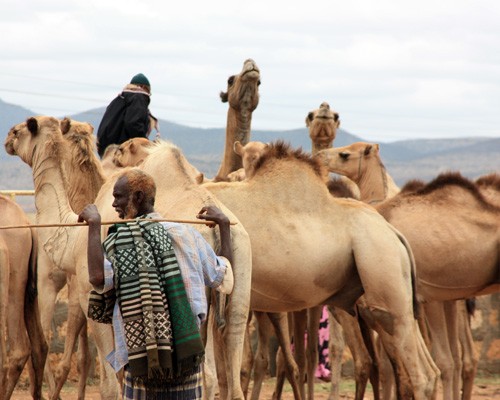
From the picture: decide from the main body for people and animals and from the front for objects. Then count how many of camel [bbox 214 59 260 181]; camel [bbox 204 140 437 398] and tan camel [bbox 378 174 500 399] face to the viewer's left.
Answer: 2

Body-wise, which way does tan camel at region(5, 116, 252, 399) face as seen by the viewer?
to the viewer's left

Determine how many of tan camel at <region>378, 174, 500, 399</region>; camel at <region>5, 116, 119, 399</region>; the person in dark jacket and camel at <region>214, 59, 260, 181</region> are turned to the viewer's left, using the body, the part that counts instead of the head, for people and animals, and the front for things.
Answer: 2

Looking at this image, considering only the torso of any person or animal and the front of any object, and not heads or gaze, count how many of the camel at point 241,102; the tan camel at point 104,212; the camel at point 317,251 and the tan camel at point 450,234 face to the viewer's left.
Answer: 3

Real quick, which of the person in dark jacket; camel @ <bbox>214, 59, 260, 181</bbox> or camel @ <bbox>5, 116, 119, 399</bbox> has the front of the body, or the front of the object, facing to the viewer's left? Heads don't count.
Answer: camel @ <bbox>5, 116, 119, 399</bbox>

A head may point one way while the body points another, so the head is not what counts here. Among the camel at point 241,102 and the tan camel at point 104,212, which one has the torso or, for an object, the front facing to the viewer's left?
the tan camel

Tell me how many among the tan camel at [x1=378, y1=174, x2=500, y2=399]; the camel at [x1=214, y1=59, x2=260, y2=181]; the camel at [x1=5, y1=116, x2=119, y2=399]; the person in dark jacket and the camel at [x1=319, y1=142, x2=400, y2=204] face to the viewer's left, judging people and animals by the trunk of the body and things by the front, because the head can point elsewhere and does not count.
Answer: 3

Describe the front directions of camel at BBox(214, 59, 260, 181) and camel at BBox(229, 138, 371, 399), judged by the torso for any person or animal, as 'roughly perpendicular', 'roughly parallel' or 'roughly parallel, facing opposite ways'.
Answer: roughly perpendicular

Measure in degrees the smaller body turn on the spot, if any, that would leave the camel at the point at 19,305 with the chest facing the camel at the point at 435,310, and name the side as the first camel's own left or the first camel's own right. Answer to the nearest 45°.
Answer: approximately 135° to the first camel's own right

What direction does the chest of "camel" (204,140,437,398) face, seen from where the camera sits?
to the viewer's left

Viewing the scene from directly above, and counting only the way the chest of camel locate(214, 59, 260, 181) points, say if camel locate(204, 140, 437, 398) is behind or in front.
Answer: in front

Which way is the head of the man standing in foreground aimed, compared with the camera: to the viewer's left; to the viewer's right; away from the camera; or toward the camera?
to the viewer's left
